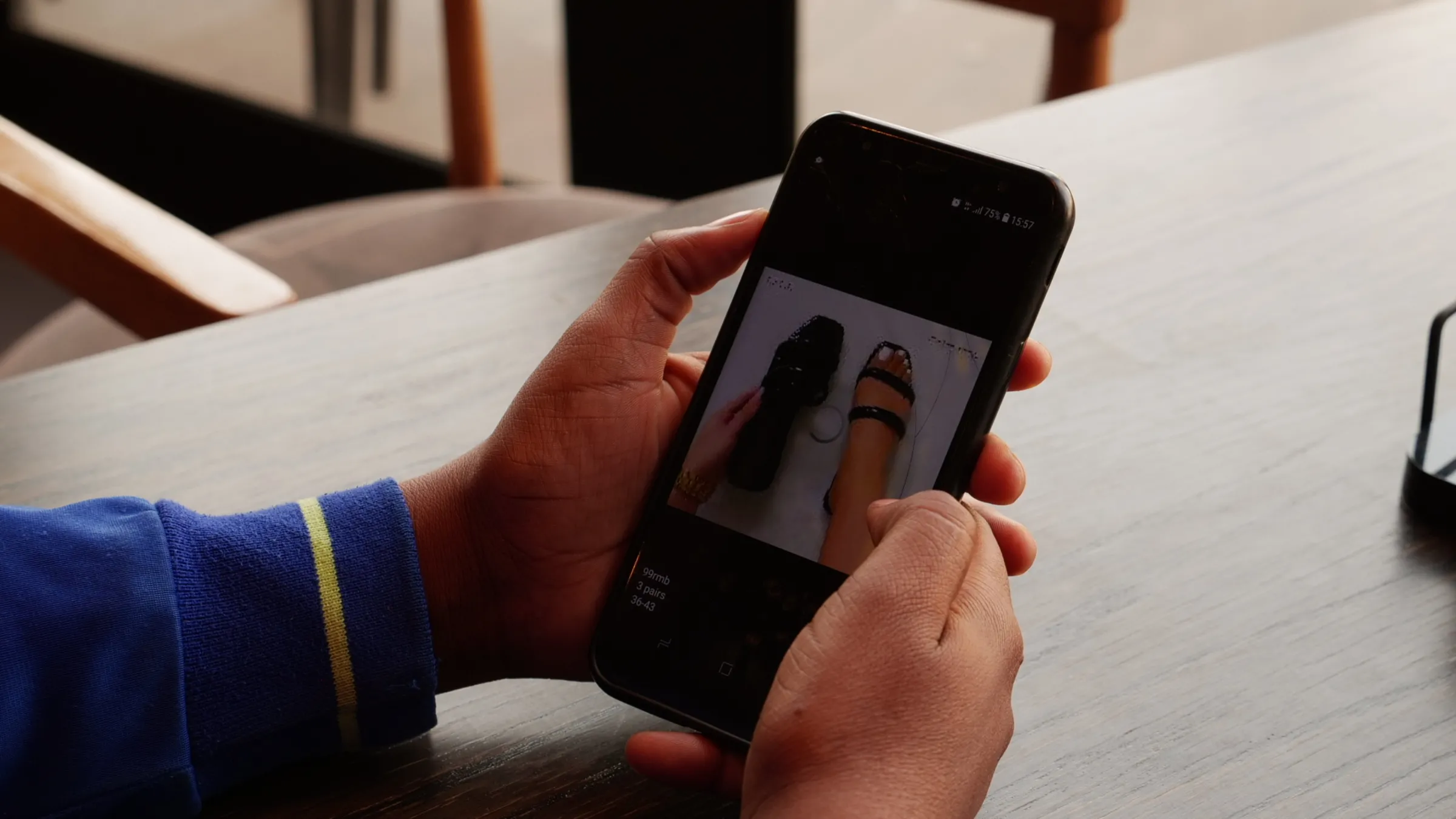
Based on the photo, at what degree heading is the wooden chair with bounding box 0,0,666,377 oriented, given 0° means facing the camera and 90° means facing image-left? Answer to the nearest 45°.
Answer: approximately 315°

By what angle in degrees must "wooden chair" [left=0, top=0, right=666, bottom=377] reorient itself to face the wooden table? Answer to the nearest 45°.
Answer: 0° — it already faces it
